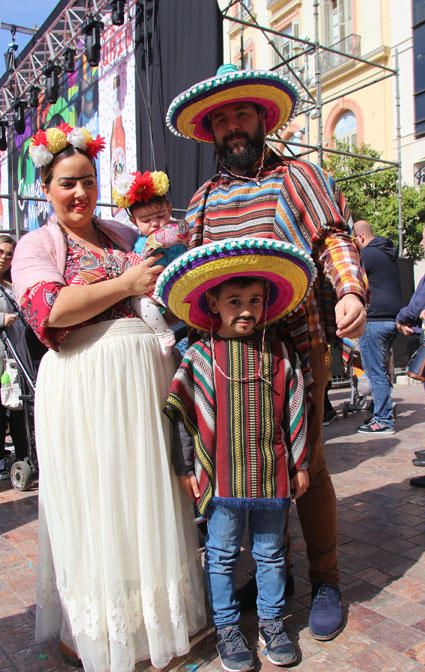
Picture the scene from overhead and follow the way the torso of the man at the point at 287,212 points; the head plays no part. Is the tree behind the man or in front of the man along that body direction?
behind

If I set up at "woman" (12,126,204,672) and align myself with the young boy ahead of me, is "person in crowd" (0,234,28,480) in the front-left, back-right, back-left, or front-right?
back-left

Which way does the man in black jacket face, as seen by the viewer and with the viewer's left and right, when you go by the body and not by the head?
facing to the left of the viewer

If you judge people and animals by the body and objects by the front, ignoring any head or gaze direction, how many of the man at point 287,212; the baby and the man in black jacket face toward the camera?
2

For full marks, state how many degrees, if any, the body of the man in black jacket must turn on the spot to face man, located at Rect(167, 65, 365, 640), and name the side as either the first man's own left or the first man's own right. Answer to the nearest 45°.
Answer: approximately 90° to the first man's own left

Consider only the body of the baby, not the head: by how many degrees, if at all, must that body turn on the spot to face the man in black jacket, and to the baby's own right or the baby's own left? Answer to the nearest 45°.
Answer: approximately 135° to the baby's own left

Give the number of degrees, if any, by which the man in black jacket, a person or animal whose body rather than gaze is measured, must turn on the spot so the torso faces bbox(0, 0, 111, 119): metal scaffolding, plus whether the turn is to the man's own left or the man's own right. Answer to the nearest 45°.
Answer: approximately 45° to the man's own right
